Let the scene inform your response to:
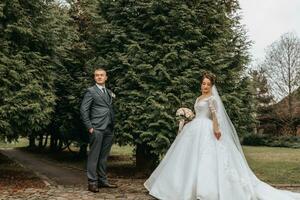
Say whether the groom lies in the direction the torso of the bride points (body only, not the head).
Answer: no

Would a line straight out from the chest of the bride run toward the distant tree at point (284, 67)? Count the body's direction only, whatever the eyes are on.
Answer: no

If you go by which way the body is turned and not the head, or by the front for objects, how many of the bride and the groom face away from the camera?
0

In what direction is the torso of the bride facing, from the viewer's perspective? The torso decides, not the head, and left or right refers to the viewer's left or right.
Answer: facing the viewer and to the left of the viewer

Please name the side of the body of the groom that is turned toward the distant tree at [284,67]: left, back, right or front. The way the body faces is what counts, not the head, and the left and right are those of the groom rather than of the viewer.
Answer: left

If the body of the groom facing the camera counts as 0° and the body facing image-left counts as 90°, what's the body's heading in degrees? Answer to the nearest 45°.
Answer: approximately 315°

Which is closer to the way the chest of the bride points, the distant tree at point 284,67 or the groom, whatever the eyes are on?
the groom

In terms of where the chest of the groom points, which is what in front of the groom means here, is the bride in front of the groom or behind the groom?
in front

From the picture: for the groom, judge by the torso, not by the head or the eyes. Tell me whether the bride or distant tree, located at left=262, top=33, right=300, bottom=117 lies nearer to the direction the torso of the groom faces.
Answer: the bride
